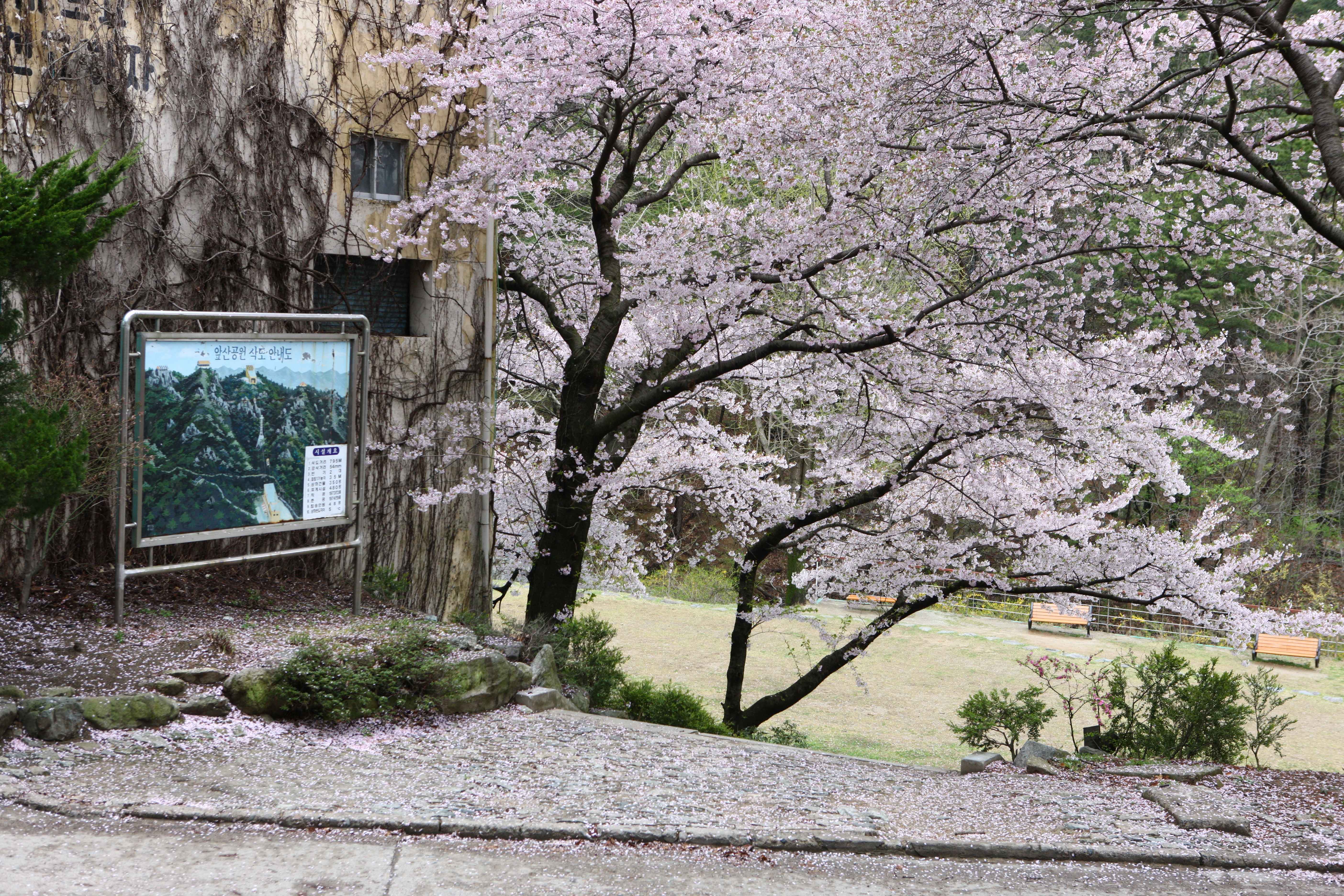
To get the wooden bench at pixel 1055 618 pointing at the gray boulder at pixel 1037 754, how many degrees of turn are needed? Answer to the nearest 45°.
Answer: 0° — it already faces it

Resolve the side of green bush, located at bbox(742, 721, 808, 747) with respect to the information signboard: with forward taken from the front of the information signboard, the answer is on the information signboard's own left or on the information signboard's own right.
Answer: on the information signboard's own left

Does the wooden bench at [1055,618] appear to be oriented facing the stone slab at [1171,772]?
yes

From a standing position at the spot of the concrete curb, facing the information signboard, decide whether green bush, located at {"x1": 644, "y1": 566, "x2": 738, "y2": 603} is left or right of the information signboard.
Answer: right

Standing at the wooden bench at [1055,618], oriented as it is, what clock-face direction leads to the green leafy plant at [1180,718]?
The green leafy plant is roughly at 12 o'clock from the wooden bench.

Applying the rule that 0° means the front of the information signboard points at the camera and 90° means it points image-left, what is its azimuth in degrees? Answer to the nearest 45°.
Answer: approximately 315°

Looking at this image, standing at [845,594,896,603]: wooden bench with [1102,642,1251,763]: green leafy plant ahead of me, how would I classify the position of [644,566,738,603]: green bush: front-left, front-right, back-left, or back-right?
back-right

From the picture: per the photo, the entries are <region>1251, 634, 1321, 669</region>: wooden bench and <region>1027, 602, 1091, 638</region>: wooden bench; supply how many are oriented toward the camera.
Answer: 2
